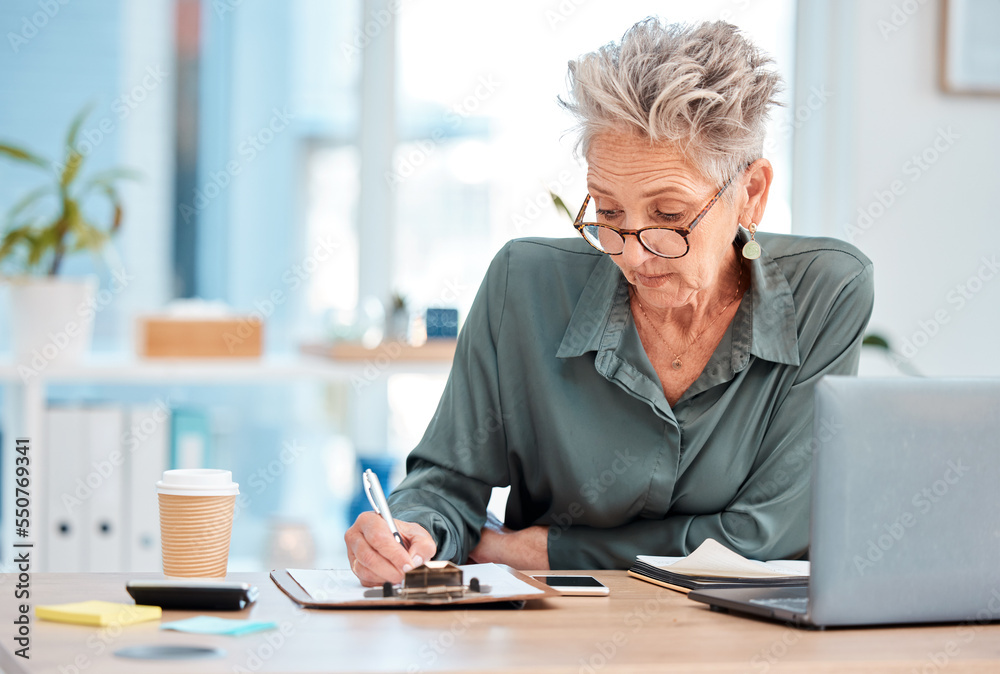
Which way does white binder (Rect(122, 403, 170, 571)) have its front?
toward the camera

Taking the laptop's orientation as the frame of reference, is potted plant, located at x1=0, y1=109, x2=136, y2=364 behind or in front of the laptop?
in front

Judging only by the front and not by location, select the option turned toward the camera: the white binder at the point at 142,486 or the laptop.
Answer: the white binder

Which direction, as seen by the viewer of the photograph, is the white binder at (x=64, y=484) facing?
facing the viewer

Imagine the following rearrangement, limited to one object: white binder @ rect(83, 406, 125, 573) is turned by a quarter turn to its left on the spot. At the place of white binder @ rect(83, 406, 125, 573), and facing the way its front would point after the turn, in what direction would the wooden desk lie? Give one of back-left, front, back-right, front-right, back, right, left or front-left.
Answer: right

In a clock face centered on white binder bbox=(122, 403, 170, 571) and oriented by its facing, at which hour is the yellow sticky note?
The yellow sticky note is roughly at 12 o'clock from the white binder.

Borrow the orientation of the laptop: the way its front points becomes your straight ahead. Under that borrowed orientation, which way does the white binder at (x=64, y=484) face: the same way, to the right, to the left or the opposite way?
the opposite way

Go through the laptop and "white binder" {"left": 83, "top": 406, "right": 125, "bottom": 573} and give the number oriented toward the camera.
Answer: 1

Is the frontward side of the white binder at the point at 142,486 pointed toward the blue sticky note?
yes

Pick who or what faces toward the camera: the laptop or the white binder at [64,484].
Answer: the white binder

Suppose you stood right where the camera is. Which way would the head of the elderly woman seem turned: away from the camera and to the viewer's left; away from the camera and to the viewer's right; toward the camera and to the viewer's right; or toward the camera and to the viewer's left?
toward the camera and to the viewer's left

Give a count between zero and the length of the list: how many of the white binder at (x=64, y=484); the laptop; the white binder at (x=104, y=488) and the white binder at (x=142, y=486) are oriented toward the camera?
3
